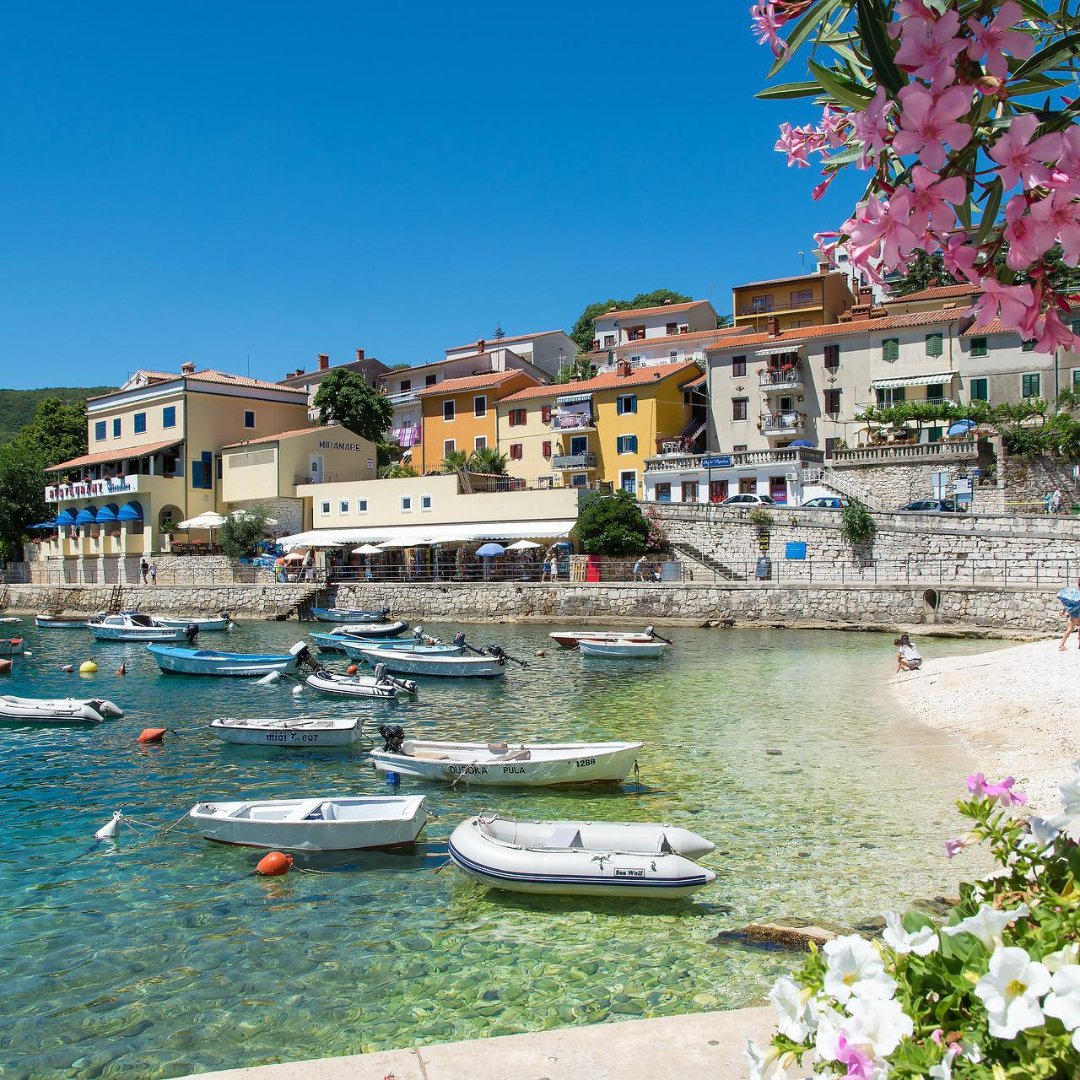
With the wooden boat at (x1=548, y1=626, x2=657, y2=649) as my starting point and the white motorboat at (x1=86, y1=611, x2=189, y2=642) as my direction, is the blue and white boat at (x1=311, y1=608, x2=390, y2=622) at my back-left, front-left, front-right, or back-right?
front-right

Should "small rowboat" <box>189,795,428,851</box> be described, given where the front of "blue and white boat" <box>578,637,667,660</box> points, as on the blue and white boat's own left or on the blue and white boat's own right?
on the blue and white boat's own left

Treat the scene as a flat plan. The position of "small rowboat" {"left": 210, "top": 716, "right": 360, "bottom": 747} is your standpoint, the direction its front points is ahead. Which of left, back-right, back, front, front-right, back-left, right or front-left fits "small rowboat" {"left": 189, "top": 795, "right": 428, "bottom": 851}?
left

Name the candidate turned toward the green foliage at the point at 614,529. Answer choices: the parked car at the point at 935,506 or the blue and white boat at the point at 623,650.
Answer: the parked car

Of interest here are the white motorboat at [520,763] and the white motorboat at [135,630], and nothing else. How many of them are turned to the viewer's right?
1

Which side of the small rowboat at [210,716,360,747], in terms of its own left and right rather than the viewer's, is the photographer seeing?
left

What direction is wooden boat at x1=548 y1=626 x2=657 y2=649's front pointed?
to the viewer's left

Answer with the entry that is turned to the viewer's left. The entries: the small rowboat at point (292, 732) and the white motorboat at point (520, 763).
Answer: the small rowboat

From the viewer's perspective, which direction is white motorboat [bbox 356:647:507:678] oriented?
to the viewer's left

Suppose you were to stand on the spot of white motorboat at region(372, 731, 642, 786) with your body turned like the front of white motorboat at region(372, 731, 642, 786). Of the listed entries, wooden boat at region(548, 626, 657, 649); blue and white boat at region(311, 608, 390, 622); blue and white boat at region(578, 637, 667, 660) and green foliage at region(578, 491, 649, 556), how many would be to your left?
4

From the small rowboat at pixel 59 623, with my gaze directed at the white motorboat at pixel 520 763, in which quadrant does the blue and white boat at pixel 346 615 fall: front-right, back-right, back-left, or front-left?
front-left

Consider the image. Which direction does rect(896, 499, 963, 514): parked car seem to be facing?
to the viewer's left

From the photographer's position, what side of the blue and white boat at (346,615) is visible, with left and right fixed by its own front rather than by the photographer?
left

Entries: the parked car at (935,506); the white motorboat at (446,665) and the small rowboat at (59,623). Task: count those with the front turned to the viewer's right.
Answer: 0

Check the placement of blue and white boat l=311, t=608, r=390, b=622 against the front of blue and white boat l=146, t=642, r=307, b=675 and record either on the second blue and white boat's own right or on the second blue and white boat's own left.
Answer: on the second blue and white boat's own right

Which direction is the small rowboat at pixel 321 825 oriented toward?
to the viewer's left
